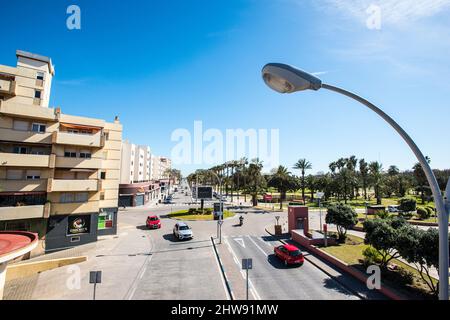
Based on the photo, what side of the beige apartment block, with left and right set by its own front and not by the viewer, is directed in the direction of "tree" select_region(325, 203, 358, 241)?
front

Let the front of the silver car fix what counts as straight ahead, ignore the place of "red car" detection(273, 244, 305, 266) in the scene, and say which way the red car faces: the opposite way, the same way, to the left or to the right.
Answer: the opposite way

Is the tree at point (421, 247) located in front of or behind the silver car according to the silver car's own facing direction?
in front

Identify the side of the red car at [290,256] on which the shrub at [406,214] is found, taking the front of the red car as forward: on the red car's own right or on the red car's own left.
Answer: on the red car's own right

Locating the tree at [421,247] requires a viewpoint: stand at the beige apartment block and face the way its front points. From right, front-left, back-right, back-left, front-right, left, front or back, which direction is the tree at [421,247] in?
front

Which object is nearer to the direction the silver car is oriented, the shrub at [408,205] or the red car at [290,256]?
the red car

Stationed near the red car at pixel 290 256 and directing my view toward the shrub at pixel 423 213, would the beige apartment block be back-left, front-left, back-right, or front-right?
back-left

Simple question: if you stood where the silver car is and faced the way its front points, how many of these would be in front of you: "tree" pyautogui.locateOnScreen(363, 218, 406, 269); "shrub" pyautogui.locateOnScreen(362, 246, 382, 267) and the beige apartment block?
2

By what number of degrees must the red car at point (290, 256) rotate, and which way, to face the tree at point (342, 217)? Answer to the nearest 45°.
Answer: approximately 90° to its right

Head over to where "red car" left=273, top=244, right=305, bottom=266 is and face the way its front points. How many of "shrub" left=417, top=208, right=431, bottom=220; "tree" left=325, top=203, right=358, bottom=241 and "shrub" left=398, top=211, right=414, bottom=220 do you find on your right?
3

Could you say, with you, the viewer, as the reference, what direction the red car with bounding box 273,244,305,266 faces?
facing away from the viewer and to the left of the viewer

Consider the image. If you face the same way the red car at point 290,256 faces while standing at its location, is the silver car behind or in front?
in front

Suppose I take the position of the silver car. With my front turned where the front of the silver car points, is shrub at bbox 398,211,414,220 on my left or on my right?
on my left

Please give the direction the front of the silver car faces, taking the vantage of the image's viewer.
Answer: facing the viewer and to the right of the viewer

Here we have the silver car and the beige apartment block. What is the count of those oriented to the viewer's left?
0

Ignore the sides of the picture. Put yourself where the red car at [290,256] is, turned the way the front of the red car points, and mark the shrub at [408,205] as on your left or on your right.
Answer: on your right
